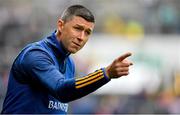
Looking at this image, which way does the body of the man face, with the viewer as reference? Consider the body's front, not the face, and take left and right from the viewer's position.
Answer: facing the viewer and to the right of the viewer

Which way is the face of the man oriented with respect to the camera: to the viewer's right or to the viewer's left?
to the viewer's right
